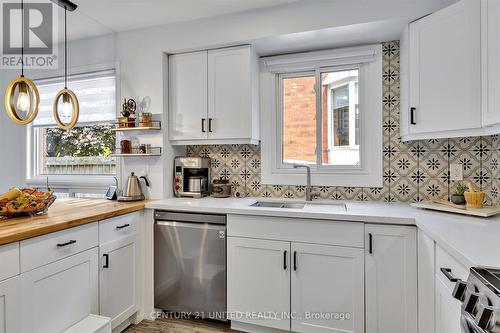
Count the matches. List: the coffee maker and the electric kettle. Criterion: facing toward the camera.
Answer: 1

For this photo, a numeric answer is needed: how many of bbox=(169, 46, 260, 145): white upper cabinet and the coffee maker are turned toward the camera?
2

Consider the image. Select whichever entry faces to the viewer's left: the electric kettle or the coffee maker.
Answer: the electric kettle

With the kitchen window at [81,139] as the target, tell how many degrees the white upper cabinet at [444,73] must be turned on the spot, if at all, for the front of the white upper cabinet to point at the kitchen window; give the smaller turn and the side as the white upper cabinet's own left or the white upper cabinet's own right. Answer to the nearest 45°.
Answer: approximately 45° to the white upper cabinet's own right

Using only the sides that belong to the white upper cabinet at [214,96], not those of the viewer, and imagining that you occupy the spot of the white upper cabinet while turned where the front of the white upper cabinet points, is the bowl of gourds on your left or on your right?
on your right

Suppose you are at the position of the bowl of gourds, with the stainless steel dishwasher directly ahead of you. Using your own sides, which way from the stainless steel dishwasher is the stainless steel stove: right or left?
right

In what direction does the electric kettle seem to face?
to the viewer's left

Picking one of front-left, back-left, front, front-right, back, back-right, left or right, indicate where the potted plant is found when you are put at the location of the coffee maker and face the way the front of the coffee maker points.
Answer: front-left

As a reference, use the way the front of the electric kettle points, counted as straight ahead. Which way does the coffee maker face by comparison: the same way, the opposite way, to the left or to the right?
to the left
